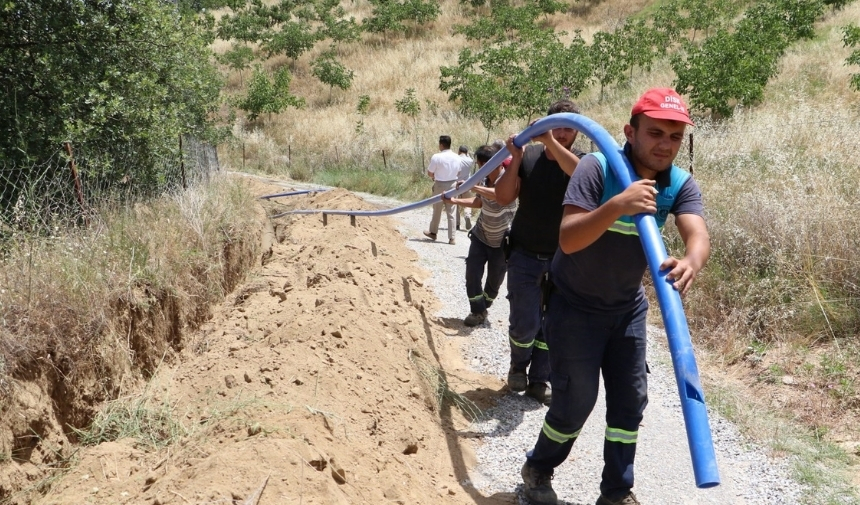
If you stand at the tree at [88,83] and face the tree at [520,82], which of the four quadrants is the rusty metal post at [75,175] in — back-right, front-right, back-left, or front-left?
back-right

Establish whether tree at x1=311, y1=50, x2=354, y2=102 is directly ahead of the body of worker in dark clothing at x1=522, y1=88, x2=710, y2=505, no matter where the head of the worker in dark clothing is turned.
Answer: no

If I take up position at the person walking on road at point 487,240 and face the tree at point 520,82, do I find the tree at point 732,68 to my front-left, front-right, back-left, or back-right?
front-right

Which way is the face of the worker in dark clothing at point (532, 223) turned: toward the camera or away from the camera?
toward the camera

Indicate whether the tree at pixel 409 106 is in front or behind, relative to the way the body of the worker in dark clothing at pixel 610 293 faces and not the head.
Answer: behind

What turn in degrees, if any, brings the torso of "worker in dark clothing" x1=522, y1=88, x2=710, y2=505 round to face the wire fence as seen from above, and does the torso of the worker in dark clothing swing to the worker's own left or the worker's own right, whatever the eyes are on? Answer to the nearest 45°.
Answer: approximately 180°

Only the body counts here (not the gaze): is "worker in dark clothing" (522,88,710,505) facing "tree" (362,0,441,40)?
no

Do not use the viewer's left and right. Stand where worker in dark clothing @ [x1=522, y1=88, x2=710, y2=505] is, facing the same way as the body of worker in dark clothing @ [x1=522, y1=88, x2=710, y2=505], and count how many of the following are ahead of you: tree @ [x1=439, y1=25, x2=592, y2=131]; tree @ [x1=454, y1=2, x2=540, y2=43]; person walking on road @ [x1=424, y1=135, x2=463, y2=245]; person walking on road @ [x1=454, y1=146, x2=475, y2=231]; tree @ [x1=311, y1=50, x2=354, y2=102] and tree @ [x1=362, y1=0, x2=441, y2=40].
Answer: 0

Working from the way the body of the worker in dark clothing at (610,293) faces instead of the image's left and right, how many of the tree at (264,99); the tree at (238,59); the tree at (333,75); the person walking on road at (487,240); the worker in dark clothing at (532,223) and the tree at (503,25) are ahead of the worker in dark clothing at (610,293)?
0

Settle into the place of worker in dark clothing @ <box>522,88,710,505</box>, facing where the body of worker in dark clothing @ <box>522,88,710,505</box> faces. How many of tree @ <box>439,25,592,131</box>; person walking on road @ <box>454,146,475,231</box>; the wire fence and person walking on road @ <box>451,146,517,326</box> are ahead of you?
0

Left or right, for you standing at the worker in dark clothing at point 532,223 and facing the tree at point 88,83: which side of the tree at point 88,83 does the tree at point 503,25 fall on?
right

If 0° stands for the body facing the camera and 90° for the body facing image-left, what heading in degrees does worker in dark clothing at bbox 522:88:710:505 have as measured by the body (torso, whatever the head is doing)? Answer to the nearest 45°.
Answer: approximately 315°

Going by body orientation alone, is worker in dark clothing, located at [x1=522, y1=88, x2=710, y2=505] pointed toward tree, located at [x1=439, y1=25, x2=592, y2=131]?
no

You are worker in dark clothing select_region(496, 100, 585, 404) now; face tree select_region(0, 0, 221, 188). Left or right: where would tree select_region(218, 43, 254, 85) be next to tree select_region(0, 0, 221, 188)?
right

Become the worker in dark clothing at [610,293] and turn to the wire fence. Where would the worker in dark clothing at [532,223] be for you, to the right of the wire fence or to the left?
right

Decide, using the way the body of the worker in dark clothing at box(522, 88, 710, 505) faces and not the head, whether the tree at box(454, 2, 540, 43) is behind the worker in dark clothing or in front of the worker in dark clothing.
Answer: behind

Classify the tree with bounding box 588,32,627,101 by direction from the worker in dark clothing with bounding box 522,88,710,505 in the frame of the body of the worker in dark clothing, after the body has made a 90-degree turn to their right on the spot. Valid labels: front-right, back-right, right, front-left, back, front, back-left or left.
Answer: back-right

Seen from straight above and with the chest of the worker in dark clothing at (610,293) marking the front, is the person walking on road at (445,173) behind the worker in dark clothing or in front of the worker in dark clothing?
behind

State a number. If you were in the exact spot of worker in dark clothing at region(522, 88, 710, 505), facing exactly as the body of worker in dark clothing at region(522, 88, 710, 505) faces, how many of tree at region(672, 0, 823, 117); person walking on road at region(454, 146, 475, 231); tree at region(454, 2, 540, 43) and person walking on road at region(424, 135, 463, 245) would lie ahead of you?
0
